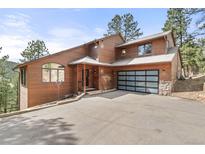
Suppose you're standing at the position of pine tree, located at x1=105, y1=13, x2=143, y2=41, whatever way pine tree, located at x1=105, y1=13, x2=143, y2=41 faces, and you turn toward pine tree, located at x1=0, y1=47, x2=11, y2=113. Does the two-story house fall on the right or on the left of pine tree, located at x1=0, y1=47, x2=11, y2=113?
left

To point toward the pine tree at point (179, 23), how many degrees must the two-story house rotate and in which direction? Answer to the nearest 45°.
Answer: approximately 135° to its left

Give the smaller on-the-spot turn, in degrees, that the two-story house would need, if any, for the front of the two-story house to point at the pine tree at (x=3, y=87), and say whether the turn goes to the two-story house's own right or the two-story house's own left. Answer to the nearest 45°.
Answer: approximately 135° to the two-story house's own right

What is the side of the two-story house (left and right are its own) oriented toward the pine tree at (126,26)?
back

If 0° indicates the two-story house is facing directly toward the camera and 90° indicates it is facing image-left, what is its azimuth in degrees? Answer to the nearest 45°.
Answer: approximately 0°

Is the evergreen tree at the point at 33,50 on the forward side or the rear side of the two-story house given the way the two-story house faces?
on the rear side

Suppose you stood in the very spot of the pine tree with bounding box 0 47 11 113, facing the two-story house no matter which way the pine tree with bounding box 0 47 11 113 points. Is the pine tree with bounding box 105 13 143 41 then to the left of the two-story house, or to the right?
left
